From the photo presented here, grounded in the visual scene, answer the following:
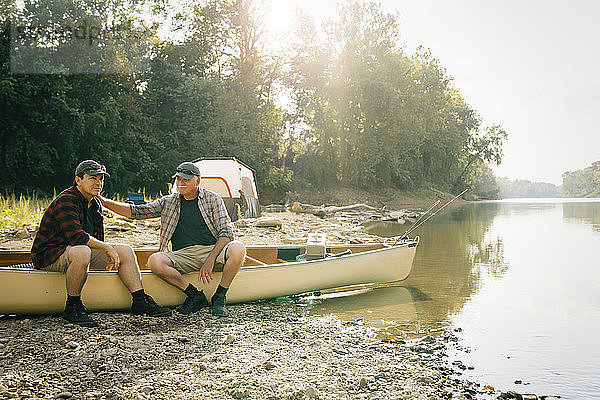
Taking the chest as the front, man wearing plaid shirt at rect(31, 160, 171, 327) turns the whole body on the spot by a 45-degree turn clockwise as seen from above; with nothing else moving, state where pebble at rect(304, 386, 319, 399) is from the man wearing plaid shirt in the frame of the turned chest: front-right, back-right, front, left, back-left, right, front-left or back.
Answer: front-left

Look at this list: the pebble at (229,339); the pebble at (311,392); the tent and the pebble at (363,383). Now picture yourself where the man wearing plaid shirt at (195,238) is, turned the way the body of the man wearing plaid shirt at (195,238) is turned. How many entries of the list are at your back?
1

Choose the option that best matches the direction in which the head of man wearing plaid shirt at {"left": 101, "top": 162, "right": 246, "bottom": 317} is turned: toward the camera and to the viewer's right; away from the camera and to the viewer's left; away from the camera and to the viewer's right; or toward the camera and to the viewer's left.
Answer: toward the camera and to the viewer's left

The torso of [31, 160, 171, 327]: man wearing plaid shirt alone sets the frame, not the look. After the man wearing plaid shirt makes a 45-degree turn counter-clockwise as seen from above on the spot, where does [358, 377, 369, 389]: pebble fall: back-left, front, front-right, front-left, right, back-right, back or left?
front-right

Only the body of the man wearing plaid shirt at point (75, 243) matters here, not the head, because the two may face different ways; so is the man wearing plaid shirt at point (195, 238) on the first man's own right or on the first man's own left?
on the first man's own left

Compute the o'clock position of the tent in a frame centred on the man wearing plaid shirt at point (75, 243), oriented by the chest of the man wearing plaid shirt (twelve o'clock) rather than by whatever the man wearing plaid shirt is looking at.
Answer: The tent is roughly at 8 o'clock from the man wearing plaid shirt.

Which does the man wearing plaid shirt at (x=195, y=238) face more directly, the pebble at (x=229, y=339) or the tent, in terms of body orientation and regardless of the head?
the pebble

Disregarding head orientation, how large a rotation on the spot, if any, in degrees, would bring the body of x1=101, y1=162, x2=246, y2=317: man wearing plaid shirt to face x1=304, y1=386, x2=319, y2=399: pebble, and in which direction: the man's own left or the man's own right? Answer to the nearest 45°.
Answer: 0° — they already face it

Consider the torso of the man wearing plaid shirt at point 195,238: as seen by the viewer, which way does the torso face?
toward the camera

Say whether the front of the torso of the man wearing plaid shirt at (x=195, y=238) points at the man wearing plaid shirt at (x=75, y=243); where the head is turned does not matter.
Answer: no

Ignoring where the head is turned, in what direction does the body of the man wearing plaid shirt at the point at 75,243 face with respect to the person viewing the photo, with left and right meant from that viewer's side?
facing the viewer and to the right of the viewer

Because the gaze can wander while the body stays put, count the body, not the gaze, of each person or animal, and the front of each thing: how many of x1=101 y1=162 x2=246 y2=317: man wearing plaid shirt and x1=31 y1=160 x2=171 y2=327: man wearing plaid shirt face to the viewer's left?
0

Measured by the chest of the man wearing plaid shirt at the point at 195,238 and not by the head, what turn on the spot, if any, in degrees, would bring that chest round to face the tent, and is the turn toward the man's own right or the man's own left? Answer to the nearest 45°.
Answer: approximately 180°
